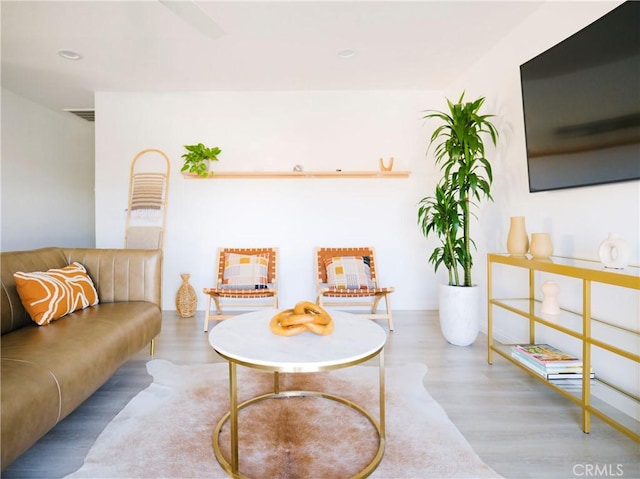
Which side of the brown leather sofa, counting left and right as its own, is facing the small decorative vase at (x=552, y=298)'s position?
front

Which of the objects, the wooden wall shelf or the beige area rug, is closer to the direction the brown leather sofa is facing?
the beige area rug

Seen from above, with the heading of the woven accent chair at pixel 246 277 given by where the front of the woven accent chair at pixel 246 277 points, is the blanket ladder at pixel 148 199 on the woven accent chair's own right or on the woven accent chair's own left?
on the woven accent chair's own right

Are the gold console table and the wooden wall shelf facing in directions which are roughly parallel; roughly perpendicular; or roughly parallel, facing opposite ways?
roughly perpendicular

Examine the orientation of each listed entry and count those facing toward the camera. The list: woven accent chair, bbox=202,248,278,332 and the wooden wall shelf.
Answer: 2

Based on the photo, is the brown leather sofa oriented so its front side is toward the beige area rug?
yes

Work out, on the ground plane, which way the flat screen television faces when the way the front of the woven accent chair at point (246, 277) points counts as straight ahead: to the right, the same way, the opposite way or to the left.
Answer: to the right

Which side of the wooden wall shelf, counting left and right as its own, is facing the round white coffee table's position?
front

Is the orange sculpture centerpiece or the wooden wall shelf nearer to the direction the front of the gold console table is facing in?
the orange sculpture centerpiece

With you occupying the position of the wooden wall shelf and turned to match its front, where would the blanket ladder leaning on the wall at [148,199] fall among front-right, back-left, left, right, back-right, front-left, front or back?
right

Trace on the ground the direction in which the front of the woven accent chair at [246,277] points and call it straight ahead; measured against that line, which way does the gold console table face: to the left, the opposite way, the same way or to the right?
to the right

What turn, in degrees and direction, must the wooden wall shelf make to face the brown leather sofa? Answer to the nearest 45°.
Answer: approximately 45° to its right

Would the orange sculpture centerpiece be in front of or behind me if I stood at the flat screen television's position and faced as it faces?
in front

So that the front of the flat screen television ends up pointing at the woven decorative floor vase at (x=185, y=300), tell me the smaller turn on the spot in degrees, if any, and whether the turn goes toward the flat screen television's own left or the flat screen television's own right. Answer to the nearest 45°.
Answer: approximately 45° to the flat screen television's own right
